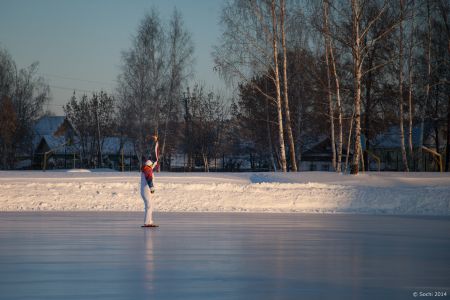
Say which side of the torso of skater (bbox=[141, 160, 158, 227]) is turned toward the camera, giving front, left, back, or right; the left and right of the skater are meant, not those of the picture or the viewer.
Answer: right
